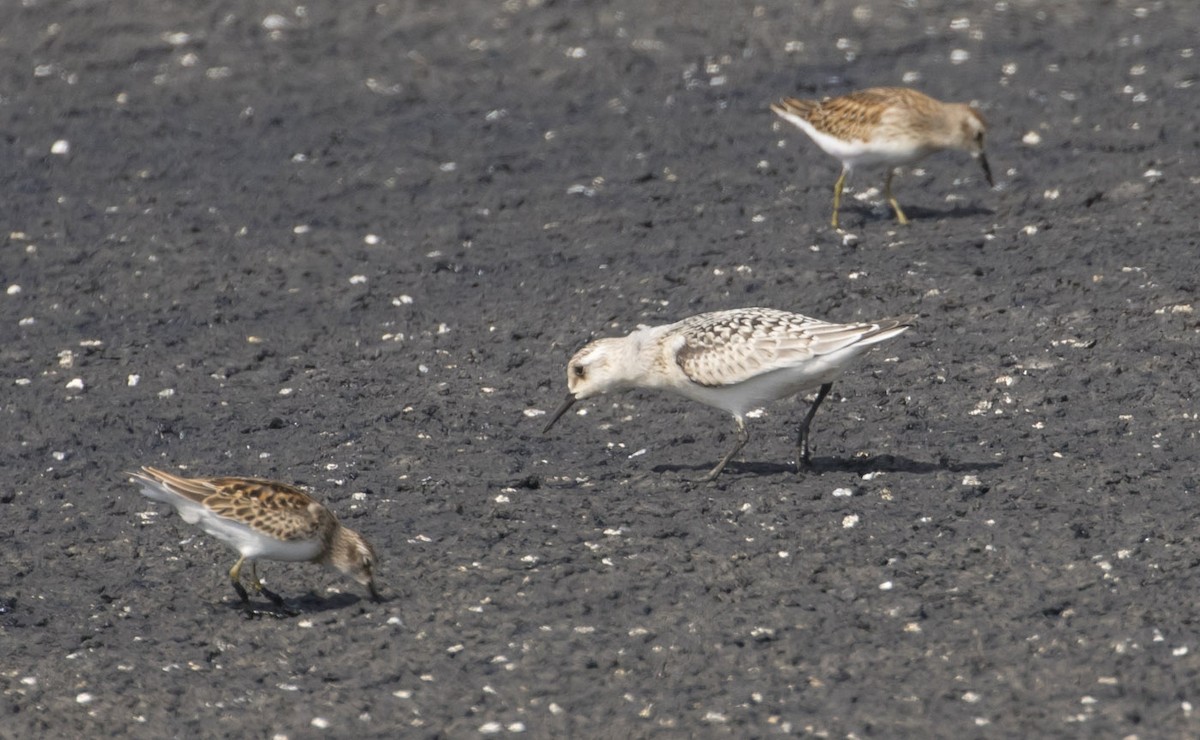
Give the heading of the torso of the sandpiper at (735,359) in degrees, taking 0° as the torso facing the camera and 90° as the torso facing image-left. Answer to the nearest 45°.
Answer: approximately 90°

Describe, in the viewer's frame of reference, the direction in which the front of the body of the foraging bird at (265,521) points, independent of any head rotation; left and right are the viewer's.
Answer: facing to the right of the viewer

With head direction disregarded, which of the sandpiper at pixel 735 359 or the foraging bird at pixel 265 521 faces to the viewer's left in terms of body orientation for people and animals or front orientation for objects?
the sandpiper

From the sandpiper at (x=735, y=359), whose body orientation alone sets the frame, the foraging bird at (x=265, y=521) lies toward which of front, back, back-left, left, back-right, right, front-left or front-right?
front-left

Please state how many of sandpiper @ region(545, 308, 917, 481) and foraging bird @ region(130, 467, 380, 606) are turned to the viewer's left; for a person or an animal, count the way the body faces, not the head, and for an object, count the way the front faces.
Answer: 1

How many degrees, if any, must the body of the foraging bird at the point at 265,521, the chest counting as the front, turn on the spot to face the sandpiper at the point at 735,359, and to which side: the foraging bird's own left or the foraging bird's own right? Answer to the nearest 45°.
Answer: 0° — it already faces it

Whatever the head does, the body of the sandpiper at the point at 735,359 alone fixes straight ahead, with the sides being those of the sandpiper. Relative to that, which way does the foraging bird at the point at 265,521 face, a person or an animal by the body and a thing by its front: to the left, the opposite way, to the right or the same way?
the opposite way
